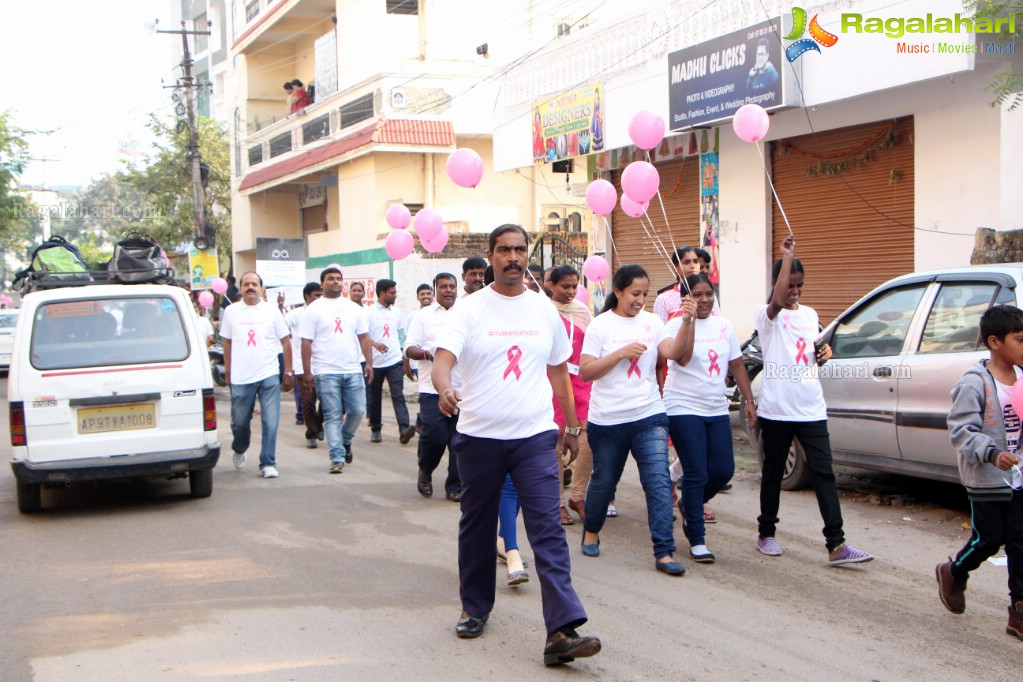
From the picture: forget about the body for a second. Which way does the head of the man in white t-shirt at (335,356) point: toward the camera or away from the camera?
toward the camera

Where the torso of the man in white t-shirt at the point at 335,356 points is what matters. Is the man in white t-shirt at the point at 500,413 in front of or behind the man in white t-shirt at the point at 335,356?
in front

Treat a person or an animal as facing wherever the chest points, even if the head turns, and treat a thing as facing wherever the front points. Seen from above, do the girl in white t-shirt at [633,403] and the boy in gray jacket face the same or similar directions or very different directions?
same or similar directions

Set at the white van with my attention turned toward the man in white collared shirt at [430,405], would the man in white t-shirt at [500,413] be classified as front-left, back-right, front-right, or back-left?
front-right

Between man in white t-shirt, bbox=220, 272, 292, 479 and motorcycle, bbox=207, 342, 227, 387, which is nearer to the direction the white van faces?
the motorcycle

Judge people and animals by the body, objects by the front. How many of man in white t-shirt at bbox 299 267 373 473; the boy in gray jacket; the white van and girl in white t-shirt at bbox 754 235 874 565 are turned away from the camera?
1

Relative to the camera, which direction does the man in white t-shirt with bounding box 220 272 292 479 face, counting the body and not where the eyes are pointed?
toward the camera

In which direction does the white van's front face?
away from the camera

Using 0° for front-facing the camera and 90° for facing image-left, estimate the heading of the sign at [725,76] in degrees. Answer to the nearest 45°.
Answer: approximately 45°

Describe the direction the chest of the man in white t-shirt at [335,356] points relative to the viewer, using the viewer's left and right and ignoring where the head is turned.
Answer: facing the viewer

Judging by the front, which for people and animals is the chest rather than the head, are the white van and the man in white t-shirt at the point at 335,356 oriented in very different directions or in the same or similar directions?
very different directions

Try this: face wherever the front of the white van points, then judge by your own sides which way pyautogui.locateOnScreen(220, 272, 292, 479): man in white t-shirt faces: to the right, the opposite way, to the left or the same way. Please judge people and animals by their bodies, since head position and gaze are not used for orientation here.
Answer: the opposite way

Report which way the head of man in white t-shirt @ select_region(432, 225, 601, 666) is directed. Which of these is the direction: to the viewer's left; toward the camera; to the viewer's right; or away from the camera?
toward the camera

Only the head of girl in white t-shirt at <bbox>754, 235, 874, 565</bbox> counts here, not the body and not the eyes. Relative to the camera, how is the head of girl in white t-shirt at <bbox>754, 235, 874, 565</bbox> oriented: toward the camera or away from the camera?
toward the camera

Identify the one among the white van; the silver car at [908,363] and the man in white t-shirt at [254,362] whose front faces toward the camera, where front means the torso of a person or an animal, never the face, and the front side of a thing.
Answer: the man in white t-shirt

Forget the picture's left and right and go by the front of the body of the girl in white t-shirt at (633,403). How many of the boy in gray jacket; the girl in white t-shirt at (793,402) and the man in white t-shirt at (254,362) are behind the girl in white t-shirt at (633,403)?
1

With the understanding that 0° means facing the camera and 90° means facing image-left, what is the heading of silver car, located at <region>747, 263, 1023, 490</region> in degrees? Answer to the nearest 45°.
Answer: approximately 135°
